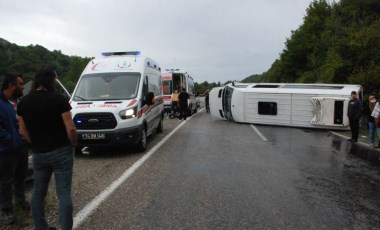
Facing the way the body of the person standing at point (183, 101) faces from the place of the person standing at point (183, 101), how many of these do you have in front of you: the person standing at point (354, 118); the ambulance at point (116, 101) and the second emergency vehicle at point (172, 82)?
1

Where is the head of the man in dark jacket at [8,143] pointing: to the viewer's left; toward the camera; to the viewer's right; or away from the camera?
to the viewer's right
